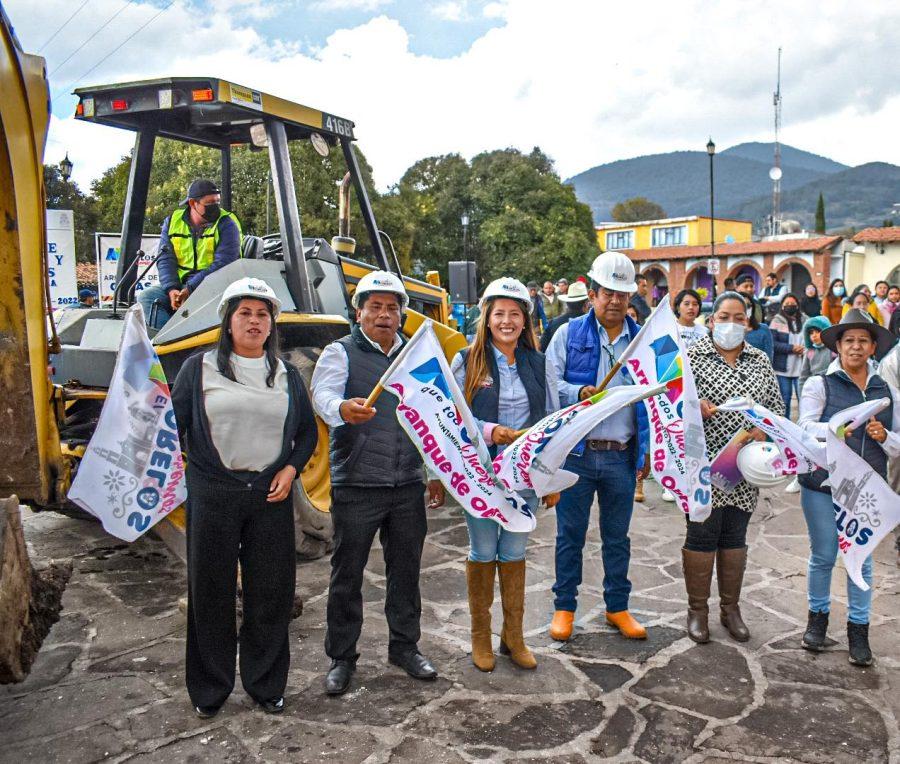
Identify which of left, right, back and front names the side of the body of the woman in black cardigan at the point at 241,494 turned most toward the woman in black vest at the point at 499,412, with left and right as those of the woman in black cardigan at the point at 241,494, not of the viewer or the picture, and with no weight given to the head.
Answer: left

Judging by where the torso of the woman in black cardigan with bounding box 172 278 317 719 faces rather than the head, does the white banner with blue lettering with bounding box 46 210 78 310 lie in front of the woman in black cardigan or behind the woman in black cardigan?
behind

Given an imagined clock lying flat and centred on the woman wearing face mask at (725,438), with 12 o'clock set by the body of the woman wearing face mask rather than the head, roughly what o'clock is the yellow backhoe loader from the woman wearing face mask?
The yellow backhoe loader is roughly at 3 o'clock from the woman wearing face mask.

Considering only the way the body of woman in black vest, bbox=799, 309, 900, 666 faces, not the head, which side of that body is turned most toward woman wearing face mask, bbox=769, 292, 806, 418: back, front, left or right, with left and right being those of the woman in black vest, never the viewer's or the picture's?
back

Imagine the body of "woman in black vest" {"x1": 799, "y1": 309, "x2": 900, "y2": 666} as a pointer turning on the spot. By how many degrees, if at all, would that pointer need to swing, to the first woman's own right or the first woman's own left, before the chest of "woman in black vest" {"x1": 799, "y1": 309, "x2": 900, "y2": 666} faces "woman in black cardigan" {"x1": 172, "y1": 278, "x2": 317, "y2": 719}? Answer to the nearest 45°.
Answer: approximately 45° to the first woman's own right

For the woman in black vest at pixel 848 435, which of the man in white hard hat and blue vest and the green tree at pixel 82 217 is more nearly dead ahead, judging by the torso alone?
the man in white hard hat and blue vest

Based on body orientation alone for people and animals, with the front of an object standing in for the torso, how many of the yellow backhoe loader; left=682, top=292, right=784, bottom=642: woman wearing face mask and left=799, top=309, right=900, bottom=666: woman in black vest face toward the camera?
2

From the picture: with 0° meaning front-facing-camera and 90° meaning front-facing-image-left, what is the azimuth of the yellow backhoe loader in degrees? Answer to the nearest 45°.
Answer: approximately 225°

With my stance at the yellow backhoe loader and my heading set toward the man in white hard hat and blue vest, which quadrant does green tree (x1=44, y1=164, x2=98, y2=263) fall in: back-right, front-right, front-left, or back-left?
back-left
